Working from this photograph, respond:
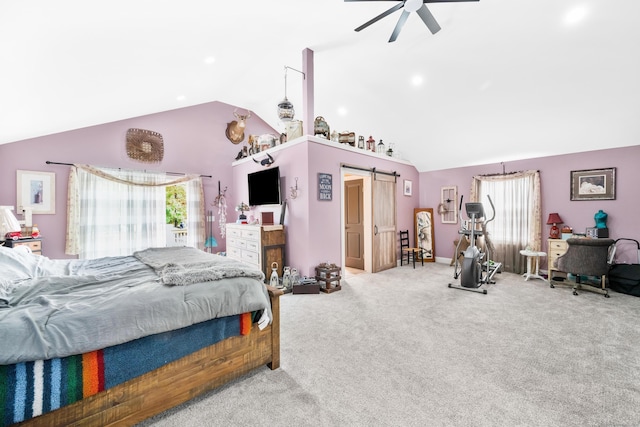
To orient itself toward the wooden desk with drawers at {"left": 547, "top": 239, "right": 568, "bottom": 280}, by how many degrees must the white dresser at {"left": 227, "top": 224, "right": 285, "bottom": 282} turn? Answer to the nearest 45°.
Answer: approximately 135° to its left

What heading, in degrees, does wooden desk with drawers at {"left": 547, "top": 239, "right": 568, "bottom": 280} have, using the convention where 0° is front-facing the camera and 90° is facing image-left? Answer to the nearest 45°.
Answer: approximately 0°

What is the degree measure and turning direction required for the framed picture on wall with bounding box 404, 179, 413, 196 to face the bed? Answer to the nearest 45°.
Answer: approximately 45° to its right

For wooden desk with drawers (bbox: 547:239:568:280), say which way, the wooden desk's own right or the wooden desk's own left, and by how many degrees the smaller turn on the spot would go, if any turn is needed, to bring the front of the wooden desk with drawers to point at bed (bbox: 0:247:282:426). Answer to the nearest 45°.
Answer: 0° — it already faces it

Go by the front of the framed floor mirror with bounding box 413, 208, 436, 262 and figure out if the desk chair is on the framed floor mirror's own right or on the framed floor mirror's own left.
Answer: on the framed floor mirror's own left

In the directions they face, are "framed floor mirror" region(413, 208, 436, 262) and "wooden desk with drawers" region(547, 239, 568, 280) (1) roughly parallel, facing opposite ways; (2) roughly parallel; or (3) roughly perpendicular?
roughly parallel

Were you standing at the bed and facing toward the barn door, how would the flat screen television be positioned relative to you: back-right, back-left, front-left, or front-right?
front-left

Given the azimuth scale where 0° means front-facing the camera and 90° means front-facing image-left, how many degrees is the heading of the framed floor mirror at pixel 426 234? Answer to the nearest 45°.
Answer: approximately 45°

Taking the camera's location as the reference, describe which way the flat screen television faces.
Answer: facing the viewer and to the left of the viewer

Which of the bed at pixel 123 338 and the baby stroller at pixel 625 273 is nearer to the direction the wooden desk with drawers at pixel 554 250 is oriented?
the bed

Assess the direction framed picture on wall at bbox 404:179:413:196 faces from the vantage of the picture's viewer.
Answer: facing the viewer and to the right of the viewer

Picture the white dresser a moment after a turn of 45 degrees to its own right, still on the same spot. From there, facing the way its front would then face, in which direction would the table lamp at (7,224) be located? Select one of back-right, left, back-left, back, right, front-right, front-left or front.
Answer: front
